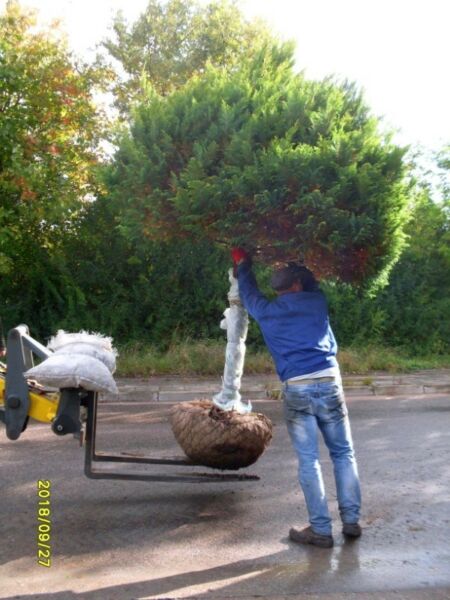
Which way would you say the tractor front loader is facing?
to the viewer's right

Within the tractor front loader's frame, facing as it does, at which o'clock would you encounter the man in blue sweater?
The man in blue sweater is roughly at 12 o'clock from the tractor front loader.

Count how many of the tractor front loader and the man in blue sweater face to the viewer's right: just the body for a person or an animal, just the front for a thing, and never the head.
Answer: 1

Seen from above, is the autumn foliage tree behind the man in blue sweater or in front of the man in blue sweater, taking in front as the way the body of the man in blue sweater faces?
in front

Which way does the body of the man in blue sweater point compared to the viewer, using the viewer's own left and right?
facing away from the viewer and to the left of the viewer

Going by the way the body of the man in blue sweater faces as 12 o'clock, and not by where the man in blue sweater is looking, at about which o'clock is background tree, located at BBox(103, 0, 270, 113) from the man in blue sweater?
The background tree is roughly at 1 o'clock from the man in blue sweater.

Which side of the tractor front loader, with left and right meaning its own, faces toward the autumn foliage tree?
left

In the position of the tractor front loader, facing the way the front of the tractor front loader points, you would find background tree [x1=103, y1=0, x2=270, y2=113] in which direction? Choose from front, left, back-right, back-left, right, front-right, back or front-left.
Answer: left

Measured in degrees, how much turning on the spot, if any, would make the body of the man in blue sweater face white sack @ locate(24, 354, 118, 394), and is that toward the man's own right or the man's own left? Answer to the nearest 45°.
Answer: approximately 45° to the man's own left
